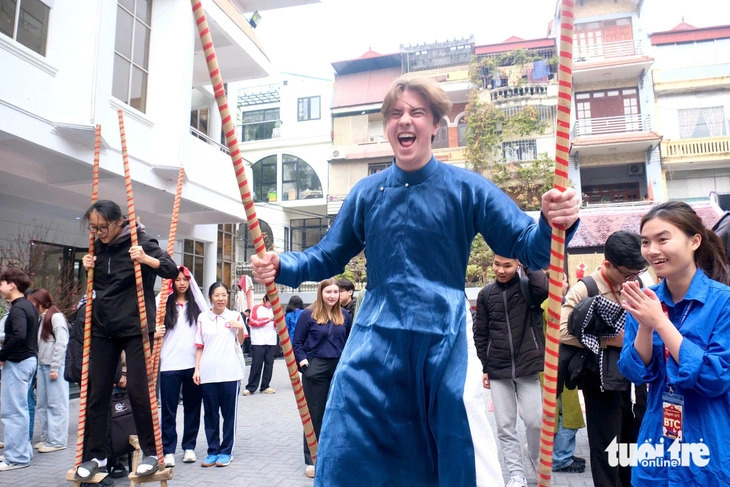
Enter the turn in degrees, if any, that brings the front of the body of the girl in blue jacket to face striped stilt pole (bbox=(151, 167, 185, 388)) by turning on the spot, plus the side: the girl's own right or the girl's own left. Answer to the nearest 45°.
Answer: approximately 45° to the girl's own right

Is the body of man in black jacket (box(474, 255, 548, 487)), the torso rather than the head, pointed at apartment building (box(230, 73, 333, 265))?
no

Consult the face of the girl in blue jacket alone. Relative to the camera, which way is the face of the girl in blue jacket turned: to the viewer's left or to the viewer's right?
to the viewer's left

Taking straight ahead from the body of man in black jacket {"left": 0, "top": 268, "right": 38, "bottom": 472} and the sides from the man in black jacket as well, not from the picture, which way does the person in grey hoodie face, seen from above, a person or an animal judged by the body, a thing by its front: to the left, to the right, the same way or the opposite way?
the same way

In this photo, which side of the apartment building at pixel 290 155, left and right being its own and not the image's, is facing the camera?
front

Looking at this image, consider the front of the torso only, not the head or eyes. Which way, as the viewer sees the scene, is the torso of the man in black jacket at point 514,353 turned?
toward the camera

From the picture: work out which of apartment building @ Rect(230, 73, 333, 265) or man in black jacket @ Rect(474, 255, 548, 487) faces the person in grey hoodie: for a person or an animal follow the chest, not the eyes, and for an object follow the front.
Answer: the apartment building

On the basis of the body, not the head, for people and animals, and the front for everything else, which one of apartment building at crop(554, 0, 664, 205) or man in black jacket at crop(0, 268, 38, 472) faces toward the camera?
the apartment building

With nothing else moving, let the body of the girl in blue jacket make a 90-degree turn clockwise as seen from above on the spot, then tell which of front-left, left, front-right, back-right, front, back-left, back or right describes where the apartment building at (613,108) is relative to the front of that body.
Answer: front-right

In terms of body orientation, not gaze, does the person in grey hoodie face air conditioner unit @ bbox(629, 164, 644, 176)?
no

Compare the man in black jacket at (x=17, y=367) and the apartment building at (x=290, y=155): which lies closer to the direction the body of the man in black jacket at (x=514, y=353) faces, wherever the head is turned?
the man in black jacket

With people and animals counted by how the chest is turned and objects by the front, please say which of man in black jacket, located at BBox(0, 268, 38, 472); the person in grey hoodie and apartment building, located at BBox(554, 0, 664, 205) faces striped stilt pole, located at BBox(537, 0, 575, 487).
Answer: the apartment building

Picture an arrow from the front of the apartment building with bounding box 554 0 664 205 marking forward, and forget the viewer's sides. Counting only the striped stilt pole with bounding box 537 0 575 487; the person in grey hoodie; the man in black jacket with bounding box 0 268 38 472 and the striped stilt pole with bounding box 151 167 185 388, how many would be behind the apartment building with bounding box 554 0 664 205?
0

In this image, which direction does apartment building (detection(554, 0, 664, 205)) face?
toward the camera
